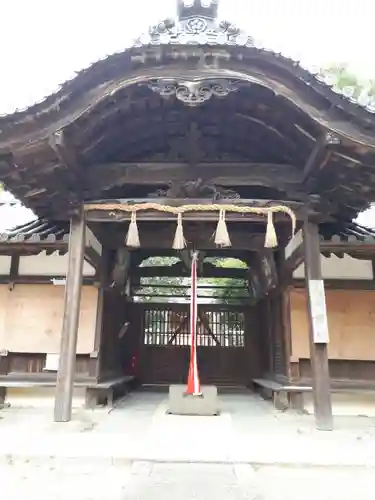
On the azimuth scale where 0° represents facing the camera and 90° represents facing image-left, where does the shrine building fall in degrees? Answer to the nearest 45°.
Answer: approximately 0°
